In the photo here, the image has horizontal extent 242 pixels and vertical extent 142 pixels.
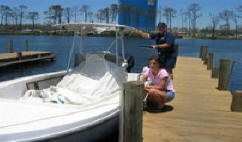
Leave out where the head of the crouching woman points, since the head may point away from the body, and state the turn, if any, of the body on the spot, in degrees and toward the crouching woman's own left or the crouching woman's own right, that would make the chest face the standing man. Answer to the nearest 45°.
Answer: approximately 135° to the crouching woman's own right

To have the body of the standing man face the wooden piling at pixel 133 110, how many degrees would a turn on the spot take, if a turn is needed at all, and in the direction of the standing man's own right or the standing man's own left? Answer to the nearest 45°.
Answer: approximately 45° to the standing man's own left

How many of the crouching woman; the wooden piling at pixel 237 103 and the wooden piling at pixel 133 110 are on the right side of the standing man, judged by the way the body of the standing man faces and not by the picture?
0

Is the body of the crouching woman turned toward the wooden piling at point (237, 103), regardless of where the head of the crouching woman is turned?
no

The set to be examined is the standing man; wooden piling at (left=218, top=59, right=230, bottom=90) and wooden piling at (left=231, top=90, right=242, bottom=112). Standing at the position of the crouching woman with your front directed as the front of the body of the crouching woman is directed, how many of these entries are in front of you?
0

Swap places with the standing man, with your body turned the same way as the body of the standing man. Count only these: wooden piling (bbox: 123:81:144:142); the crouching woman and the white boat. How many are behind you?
0

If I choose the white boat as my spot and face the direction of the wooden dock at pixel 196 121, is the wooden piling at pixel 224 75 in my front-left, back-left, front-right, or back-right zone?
front-left

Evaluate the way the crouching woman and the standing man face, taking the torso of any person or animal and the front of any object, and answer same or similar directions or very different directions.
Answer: same or similar directions

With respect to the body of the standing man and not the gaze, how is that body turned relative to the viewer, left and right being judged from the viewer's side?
facing the viewer and to the left of the viewer

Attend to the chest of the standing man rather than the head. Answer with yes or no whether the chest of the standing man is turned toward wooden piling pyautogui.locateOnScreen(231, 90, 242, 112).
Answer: no

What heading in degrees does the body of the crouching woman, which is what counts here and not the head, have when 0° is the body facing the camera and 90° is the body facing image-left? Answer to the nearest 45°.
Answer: approximately 45°
